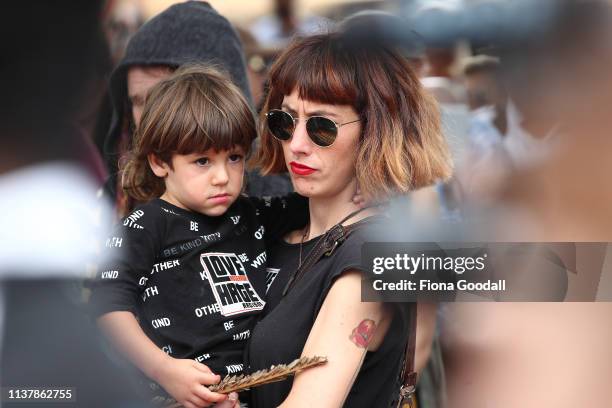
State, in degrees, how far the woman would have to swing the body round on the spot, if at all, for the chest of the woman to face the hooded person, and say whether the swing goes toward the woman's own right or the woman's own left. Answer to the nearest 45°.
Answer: approximately 90° to the woman's own right

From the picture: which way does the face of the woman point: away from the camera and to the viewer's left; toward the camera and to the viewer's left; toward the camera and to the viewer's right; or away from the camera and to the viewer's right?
toward the camera and to the viewer's left

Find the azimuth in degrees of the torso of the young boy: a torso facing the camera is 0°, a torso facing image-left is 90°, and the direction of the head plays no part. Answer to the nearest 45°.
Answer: approximately 315°

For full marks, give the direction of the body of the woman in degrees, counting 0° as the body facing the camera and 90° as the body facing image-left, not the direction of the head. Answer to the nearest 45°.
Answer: approximately 45°
